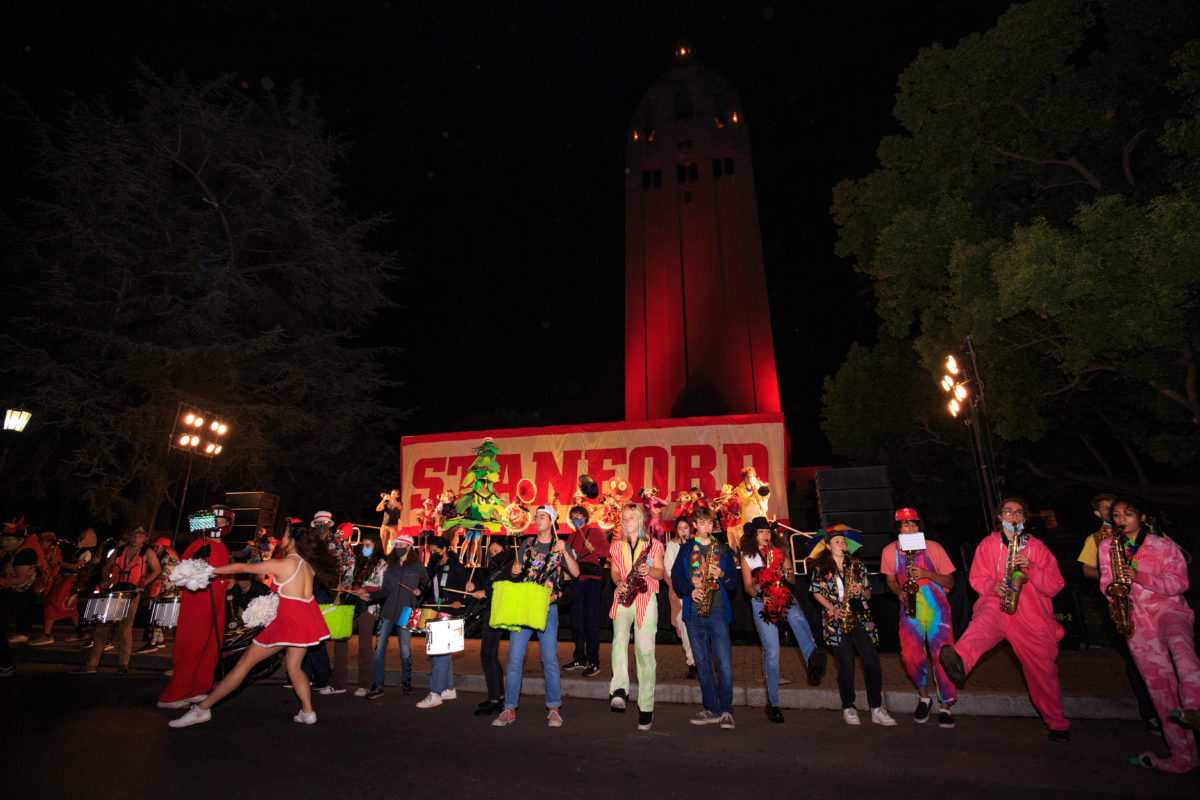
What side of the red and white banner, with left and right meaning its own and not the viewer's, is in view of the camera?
front

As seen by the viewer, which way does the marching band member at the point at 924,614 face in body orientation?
toward the camera

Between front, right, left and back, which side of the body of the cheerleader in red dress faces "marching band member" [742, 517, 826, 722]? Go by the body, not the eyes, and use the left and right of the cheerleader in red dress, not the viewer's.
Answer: back

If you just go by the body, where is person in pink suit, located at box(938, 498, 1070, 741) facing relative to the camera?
toward the camera

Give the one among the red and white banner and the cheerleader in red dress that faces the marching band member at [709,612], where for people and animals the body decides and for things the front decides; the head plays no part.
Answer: the red and white banner

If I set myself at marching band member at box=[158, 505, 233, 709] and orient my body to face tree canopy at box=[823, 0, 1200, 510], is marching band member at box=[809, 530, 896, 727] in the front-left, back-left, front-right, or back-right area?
front-right

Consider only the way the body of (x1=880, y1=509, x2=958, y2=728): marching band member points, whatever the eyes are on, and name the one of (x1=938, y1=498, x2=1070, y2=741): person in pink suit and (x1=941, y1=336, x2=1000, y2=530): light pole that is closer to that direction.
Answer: the person in pink suit

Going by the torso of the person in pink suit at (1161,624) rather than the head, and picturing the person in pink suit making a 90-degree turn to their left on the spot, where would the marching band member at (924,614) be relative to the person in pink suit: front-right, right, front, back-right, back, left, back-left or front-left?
back-right

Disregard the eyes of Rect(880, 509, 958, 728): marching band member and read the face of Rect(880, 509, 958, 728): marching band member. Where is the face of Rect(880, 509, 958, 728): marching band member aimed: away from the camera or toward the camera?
toward the camera

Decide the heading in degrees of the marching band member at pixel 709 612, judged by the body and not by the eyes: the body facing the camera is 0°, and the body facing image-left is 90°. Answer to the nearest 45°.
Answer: approximately 0°

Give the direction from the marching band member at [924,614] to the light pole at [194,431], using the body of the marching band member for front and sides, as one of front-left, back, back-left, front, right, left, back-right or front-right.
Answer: right

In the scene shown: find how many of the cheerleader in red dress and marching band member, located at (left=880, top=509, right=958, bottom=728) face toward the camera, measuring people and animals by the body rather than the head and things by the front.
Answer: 1

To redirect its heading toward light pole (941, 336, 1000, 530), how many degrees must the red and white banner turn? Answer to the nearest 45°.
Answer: approximately 45° to its left

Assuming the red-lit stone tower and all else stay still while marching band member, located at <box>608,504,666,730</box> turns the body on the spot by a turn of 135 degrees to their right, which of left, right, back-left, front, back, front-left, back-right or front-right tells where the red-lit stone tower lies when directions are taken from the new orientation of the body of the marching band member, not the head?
front-right

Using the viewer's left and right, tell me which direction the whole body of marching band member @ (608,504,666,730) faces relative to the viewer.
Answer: facing the viewer

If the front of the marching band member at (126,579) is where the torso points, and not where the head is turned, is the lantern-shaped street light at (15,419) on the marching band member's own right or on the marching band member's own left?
on the marching band member's own right

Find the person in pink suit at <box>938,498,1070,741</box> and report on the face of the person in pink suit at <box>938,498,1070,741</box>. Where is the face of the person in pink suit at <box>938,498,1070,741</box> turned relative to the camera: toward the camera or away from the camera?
toward the camera
